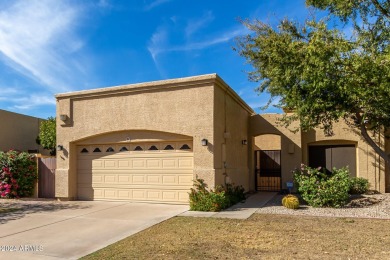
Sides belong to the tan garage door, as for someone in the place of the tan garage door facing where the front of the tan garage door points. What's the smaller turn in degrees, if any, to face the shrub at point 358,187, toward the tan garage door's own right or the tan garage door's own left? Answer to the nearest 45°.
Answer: approximately 135° to the tan garage door's own left

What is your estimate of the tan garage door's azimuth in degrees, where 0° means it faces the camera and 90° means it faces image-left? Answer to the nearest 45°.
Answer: approximately 45°

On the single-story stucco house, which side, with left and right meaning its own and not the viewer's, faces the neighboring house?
right

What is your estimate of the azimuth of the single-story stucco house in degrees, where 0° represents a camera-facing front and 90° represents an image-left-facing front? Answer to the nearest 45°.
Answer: approximately 45°

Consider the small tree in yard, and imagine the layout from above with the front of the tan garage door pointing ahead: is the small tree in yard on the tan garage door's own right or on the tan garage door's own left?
on the tan garage door's own right

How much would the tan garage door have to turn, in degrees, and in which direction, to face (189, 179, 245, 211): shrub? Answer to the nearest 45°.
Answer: approximately 90° to its left
